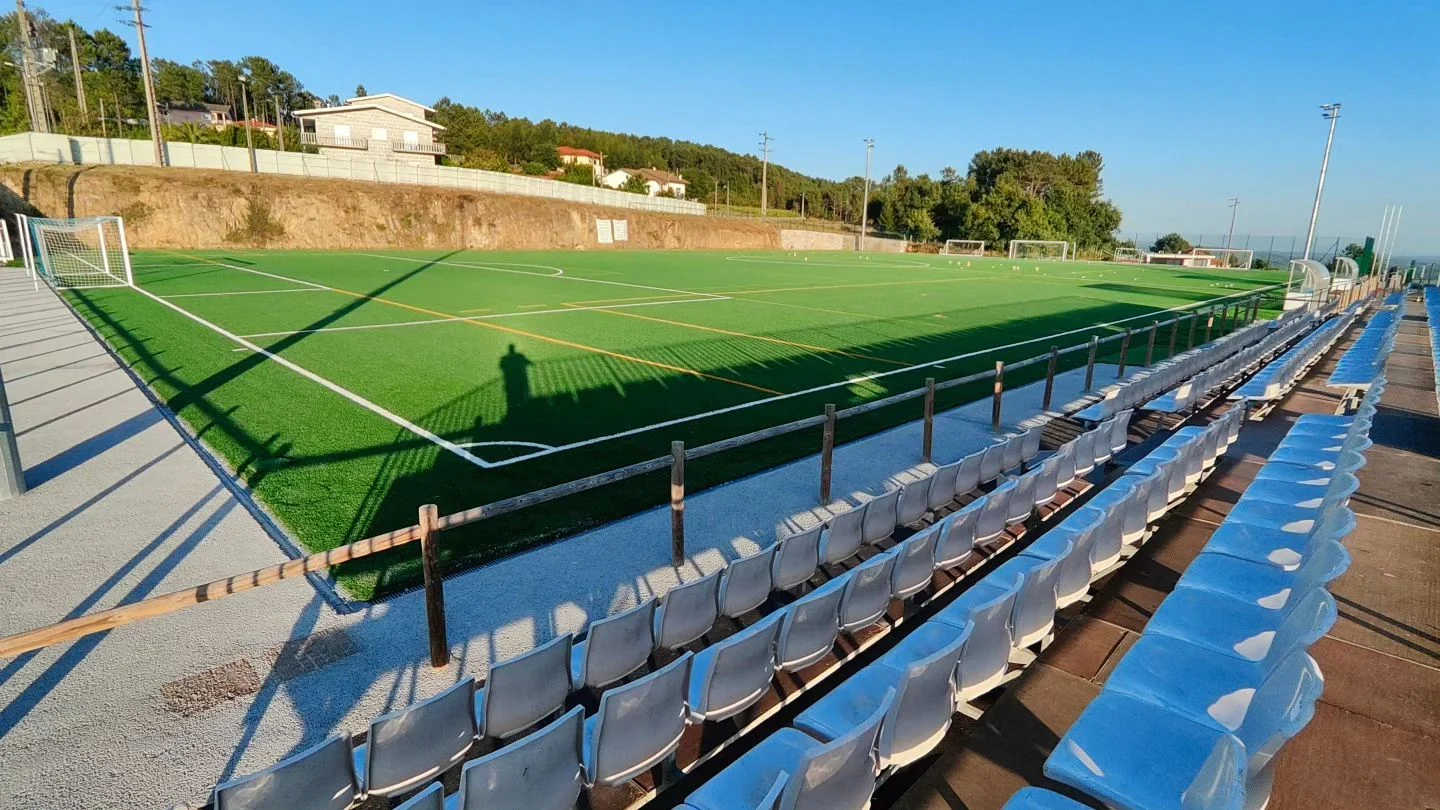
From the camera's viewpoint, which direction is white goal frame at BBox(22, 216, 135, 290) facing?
to the viewer's right

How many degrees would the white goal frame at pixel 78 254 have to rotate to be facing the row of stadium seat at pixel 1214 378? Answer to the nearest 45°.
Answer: approximately 90° to its right

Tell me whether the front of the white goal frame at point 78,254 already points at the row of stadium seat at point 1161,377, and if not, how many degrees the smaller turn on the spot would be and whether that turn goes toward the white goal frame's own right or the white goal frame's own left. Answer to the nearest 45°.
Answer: approximately 90° to the white goal frame's own right

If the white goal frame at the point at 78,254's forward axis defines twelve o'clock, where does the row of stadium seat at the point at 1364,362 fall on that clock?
The row of stadium seat is roughly at 2 o'clock from the white goal frame.

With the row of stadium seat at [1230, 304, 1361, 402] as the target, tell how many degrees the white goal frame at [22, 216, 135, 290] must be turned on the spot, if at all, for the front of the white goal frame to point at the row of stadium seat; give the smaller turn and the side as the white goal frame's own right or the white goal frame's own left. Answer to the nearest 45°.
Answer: approximately 90° to the white goal frame's own right
